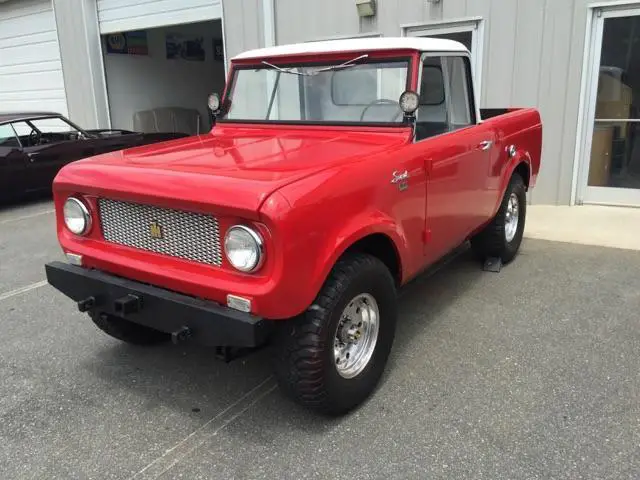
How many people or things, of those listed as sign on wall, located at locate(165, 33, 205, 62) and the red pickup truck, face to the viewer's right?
0

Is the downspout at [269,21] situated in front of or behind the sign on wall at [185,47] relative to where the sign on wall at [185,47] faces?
in front

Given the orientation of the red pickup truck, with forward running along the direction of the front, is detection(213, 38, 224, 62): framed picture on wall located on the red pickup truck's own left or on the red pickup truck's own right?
on the red pickup truck's own right

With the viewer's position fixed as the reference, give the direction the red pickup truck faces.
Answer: facing the viewer and to the left of the viewer

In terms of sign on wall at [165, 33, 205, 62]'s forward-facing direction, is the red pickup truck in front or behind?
in front

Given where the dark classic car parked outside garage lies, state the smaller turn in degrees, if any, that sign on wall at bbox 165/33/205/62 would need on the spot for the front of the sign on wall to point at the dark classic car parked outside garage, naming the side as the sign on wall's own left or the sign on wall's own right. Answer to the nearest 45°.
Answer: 0° — it already faces it

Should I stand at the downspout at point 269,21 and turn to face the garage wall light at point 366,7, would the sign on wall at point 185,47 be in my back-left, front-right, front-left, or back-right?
back-left

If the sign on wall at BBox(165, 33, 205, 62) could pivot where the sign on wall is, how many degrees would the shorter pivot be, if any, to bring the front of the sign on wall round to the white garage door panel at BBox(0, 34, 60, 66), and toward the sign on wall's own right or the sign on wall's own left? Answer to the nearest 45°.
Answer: approximately 90° to the sign on wall's own right

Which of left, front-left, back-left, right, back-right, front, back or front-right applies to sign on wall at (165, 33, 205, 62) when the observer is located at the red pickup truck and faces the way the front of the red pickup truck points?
back-right

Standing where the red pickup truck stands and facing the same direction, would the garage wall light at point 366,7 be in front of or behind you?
behind

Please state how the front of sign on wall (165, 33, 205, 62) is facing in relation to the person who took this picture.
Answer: facing the viewer
